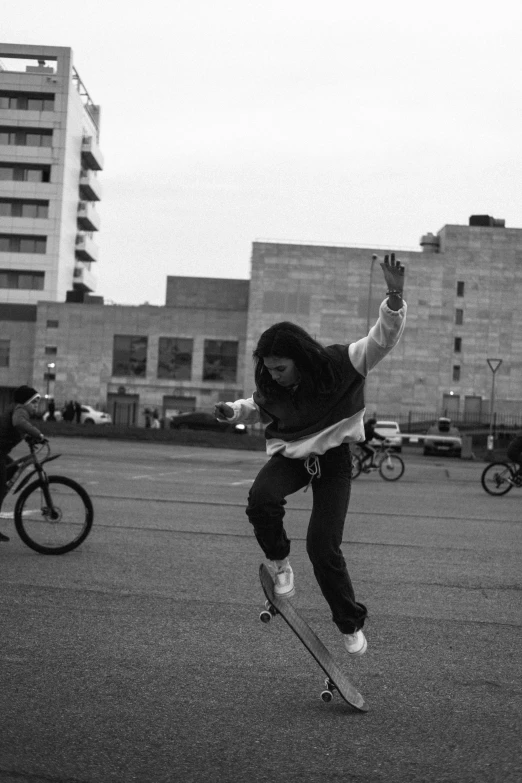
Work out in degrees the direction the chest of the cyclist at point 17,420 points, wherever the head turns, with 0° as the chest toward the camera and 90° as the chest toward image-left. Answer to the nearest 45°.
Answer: approximately 270°

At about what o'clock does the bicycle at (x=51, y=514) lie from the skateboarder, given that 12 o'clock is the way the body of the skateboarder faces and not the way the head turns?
The bicycle is roughly at 5 o'clock from the skateboarder.

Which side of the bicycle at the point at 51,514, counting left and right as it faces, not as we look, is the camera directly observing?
right

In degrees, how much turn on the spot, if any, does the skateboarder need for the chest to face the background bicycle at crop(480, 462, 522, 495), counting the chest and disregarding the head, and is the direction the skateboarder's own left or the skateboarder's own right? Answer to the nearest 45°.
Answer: approximately 180°

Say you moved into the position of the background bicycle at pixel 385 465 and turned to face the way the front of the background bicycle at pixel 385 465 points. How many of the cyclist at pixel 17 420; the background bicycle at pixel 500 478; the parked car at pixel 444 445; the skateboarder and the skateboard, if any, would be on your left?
1

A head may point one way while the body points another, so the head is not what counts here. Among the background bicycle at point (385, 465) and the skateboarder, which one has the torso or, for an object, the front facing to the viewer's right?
the background bicycle

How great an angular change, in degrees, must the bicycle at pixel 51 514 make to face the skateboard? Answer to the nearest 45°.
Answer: approximately 90° to its right

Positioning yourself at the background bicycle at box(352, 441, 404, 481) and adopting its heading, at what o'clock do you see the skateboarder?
The skateboarder is roughly at 3 o'clock from the background bicycle.

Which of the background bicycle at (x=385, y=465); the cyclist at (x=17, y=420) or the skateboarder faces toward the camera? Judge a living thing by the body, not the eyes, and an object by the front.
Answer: the skateboarder

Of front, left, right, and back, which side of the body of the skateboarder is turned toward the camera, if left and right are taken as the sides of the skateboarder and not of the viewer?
front

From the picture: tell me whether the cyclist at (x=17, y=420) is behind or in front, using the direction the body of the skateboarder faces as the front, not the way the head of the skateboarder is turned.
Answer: behind

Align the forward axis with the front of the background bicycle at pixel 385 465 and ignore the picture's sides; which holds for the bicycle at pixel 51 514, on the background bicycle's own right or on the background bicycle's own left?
on the background bicycle's own right

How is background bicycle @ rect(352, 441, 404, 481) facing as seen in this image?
to the viewer's right

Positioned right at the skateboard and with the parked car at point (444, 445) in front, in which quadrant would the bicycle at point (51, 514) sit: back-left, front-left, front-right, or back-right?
front-left

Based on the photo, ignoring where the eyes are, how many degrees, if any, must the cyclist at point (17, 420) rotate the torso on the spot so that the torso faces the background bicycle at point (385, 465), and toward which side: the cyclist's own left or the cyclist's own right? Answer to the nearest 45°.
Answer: approximately 45° to the cyclist's own left

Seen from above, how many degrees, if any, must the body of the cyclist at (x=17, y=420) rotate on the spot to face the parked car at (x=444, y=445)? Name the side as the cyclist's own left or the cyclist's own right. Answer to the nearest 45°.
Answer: approximately 45° to the cyclist's own left

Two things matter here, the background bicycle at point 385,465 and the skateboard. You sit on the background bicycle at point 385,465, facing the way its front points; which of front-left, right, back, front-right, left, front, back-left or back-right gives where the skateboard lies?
right

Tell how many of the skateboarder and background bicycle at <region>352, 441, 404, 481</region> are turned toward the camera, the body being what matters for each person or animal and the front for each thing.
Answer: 1

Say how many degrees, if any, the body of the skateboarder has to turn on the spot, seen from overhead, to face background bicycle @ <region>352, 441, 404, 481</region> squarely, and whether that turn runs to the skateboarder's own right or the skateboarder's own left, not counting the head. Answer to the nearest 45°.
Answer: approximately 180°

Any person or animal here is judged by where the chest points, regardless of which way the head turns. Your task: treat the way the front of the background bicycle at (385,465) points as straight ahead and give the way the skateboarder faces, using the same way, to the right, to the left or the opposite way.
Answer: to the right

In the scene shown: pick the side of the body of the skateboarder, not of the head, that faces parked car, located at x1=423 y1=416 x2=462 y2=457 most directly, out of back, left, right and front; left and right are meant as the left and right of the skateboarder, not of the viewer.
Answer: back
